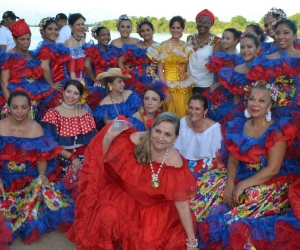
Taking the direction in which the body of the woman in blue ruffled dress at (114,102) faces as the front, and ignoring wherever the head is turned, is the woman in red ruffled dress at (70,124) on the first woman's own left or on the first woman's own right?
on the first woman's own right

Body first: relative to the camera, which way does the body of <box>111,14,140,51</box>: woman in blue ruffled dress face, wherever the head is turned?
toward the camera

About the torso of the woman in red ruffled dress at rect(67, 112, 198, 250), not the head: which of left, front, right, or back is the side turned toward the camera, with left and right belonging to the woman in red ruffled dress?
front

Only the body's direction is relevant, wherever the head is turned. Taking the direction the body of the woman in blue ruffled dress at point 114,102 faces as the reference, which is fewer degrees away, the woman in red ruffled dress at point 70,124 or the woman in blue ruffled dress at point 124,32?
the woman in red ruffled dress

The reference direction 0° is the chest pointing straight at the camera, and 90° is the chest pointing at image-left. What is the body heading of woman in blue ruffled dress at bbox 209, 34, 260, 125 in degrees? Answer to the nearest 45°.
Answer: approximately 45°

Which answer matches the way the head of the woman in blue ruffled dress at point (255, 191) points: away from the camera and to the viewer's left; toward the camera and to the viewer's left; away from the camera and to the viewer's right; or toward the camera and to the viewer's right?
toward the camera and to the viewer's left

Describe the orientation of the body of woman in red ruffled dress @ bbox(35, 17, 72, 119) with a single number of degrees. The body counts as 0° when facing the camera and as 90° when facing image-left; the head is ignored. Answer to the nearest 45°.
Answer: approximately 315°

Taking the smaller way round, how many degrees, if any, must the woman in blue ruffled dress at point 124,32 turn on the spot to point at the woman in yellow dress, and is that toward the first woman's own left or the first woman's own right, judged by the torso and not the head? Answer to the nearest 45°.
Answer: approximately 45° to the first woman's own left

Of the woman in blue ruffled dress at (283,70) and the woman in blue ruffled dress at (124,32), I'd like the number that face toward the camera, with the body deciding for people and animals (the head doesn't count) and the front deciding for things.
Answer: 2
